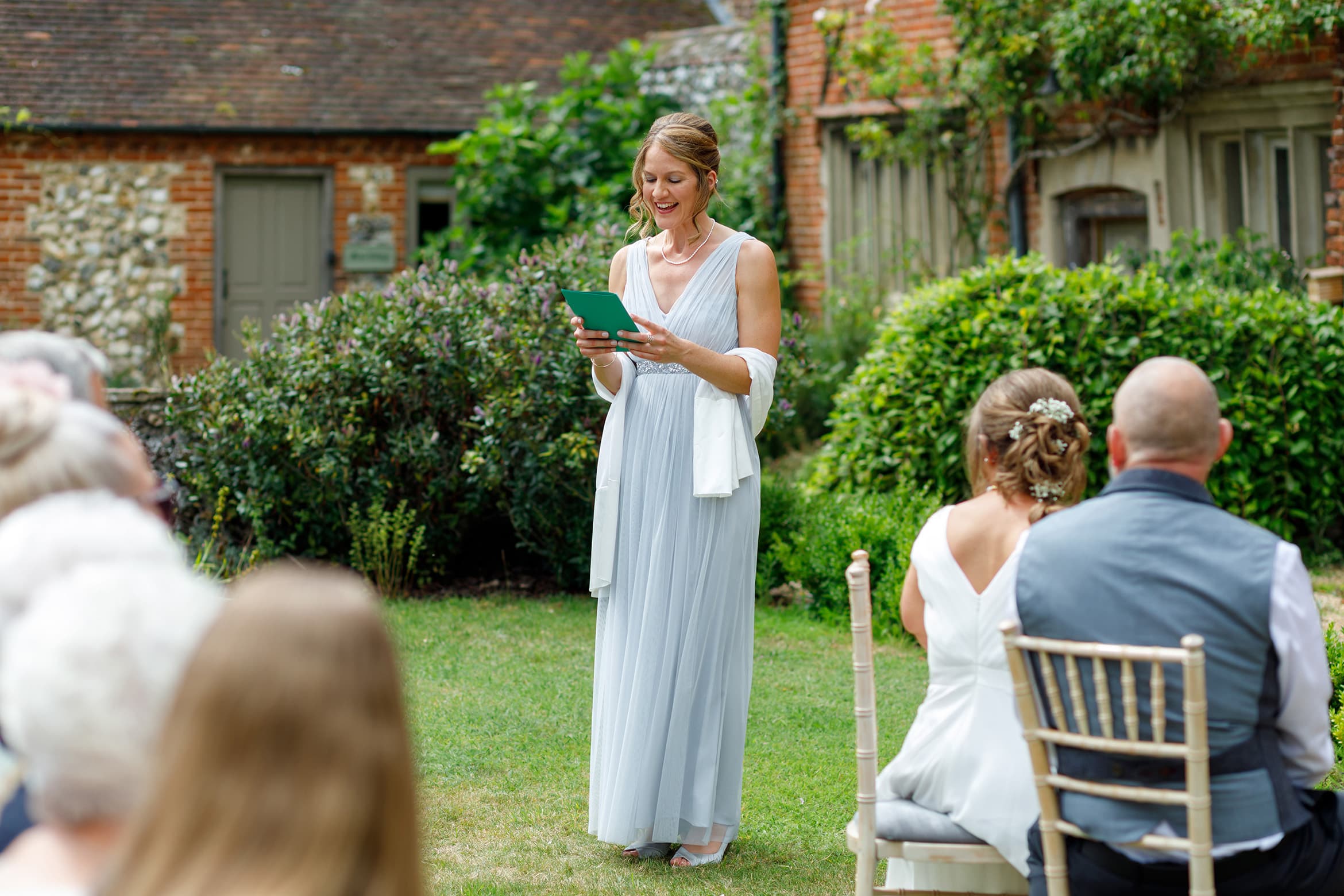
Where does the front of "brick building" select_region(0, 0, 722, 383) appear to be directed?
toward the camera

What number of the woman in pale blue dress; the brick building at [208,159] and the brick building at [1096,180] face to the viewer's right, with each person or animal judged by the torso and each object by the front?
0

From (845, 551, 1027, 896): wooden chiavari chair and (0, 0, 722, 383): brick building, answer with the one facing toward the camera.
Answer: the brick building

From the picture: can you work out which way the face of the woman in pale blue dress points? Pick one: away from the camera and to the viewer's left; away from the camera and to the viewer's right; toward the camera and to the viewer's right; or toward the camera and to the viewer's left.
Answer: toward the camera and to the viewer's left

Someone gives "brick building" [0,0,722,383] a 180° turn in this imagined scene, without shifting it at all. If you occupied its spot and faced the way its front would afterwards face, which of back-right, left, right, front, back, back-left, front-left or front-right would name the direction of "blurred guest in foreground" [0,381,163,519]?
back

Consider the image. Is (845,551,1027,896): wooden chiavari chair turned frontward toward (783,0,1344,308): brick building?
no

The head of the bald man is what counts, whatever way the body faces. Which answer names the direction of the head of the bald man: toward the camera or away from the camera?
away from the camera

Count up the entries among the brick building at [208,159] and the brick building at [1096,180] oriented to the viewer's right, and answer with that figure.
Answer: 0

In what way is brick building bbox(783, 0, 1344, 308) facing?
toward the camera

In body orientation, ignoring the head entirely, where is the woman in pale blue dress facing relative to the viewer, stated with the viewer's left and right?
facing the viewer and to the left of the viewer

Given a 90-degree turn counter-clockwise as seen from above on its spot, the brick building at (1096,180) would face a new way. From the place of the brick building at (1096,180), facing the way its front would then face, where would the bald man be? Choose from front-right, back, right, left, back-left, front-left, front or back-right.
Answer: right

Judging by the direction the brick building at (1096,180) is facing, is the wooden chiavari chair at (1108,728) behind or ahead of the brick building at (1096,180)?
ahead

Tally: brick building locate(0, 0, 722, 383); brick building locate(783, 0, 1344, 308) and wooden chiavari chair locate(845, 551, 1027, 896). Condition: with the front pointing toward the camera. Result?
2

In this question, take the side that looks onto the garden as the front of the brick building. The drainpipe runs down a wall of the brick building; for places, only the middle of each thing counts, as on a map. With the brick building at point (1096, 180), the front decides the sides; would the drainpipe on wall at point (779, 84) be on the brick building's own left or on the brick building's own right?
on the brick building's own right

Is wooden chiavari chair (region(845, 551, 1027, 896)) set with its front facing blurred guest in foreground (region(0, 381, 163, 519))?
no

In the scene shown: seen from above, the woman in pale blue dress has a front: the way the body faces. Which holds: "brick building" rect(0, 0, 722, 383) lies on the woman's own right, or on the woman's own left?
on the woman's own right
